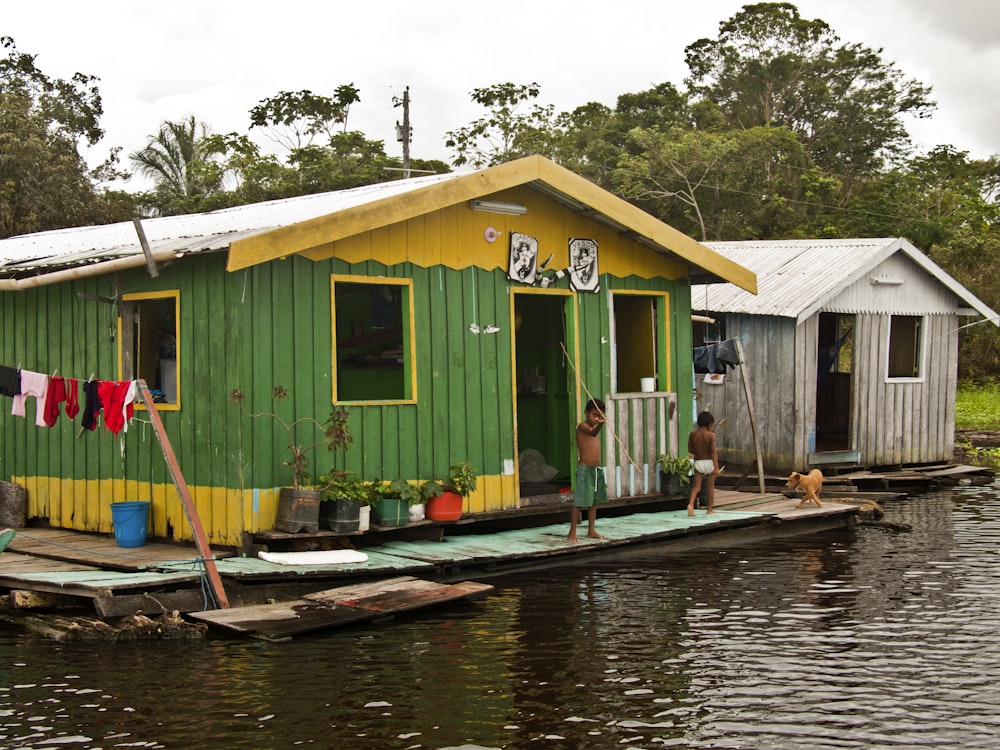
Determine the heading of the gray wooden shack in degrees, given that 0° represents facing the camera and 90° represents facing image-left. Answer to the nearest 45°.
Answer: approximately 315°

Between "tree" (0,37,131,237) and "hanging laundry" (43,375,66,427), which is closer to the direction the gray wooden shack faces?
the hanging laundry

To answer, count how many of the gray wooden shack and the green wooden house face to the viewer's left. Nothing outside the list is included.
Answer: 0

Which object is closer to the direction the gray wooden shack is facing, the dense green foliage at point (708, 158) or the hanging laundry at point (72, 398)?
the hanging laundry

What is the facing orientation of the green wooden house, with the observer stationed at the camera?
facing the viewer and to the right of the viewer

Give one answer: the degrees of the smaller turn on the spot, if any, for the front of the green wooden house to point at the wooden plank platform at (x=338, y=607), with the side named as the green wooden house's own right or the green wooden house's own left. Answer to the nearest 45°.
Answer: approximately 45° to the green wooden house's own right

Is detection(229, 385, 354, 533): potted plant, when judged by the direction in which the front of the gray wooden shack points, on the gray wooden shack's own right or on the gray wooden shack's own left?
on the gray wooden shack's own right

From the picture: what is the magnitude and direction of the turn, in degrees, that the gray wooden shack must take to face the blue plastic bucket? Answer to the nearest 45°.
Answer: approximately 90° to its right
